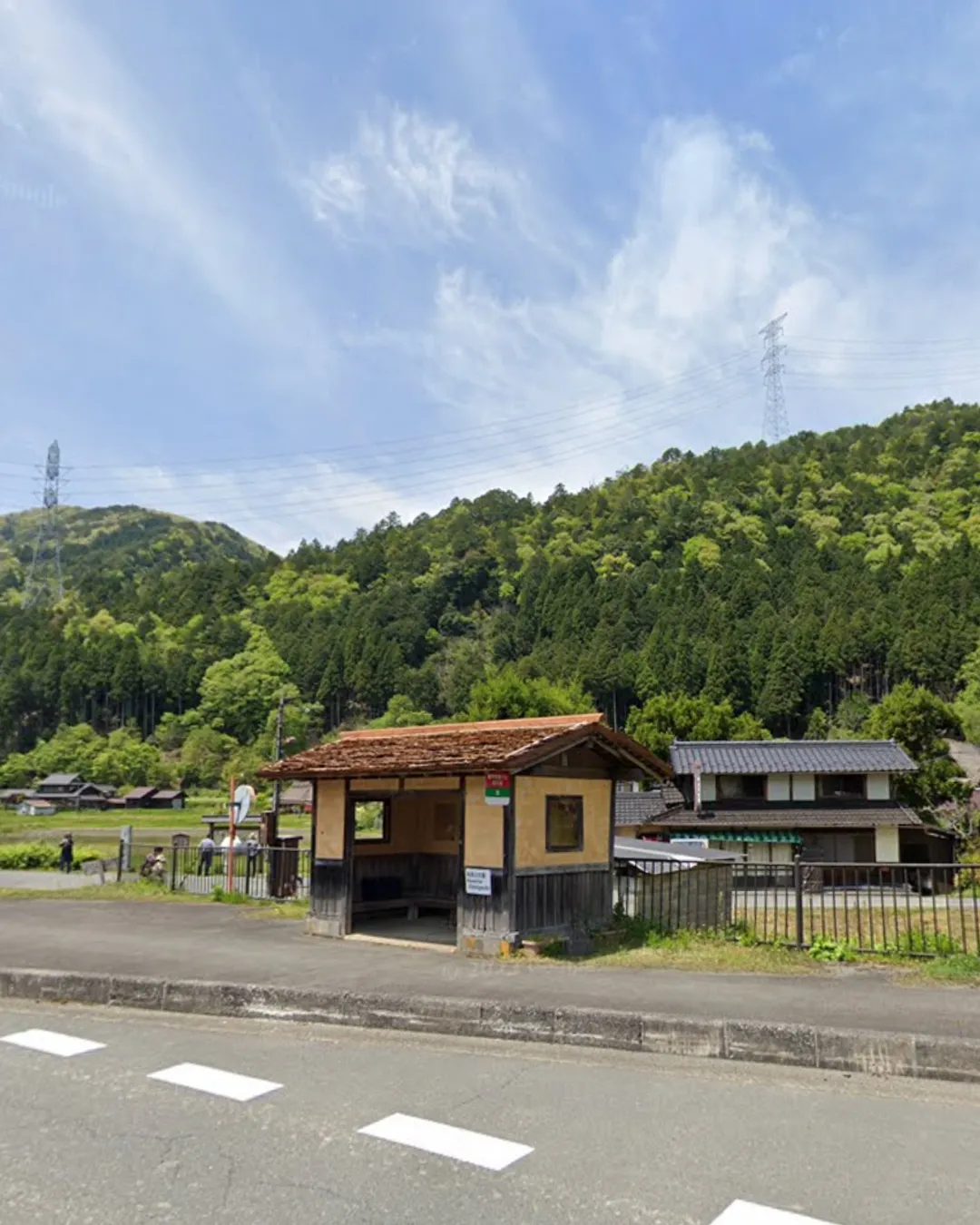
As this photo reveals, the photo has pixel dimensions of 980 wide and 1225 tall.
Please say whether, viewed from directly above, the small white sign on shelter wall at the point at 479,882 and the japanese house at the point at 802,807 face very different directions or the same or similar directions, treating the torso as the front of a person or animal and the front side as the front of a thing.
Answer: same or similar directions

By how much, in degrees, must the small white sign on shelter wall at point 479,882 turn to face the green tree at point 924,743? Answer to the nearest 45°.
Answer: approximately 135° to its left

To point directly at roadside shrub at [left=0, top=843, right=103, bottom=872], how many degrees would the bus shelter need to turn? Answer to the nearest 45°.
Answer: approximately 90° to its right

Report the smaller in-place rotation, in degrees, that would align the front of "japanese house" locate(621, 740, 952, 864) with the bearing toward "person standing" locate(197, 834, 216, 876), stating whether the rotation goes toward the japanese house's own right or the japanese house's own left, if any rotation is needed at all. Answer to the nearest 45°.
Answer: approximately 45° to the japanese house's own right

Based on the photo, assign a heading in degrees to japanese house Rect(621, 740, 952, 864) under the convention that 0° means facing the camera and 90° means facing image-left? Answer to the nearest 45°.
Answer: approximately 0°

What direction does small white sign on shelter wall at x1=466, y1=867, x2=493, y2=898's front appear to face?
toward the camera

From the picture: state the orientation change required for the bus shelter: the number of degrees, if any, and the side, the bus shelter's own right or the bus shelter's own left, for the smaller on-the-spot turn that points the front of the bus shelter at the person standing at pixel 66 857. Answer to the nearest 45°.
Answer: approximately 90° to the bus shelter's own right

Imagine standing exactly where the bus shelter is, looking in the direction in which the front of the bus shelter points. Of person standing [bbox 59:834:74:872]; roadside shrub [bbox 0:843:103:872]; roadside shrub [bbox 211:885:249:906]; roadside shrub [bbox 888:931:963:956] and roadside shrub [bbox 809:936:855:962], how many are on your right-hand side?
3

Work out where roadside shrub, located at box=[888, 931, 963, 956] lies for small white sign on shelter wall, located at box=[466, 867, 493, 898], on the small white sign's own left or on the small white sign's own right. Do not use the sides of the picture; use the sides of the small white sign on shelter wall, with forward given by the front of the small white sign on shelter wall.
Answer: on the small white sign's own left

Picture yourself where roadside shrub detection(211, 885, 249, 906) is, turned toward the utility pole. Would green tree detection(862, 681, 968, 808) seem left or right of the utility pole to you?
right

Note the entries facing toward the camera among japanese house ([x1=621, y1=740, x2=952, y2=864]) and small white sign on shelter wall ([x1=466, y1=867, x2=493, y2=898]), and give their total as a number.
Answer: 2

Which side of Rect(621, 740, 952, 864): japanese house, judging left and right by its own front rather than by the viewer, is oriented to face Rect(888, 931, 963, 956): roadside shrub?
front

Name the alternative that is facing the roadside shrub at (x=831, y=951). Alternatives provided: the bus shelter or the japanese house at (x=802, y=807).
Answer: the japanese house

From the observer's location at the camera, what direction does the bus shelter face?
facing the viewer and to the left of the viewer

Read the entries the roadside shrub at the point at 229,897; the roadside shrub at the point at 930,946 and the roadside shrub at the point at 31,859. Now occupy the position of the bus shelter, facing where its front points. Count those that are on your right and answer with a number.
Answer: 2
